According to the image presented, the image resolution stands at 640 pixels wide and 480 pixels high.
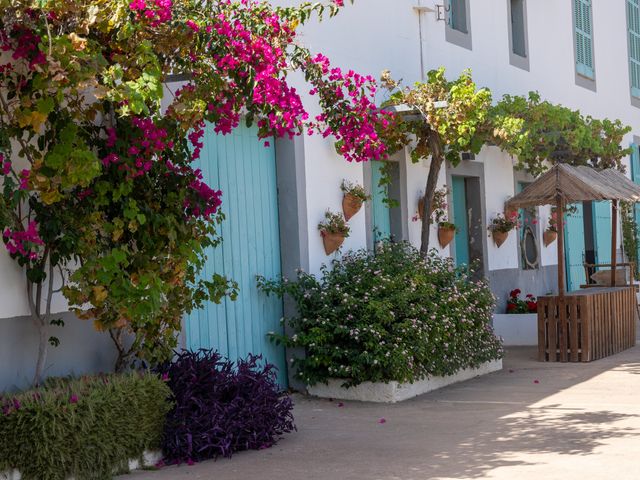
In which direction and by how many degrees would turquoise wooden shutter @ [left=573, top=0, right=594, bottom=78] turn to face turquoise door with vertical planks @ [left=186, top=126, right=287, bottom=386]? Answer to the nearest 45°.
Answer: approximately 45° to its right

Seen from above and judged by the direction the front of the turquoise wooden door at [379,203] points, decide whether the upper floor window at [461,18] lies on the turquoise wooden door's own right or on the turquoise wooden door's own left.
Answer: on the turquoise wooden door's own left

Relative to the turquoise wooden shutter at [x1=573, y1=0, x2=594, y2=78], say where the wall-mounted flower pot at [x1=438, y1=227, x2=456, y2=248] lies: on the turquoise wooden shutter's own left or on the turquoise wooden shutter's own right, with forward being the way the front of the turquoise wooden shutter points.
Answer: on the turquoise wooden shutter's own right

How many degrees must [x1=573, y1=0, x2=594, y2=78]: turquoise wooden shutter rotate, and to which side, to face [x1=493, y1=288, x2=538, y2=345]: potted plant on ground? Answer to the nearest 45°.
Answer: approximately 45° to its right

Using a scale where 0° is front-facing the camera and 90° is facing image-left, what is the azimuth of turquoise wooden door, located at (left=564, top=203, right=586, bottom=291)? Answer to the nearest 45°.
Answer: approximately 315°

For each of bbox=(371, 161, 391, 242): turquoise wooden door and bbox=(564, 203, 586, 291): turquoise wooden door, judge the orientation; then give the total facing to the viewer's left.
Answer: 0
